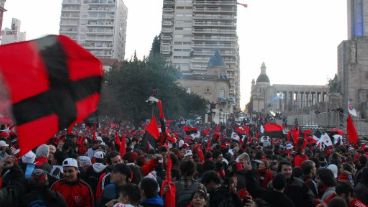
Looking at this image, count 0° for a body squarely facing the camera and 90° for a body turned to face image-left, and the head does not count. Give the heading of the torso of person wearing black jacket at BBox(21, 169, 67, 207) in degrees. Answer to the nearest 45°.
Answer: approximately 180°

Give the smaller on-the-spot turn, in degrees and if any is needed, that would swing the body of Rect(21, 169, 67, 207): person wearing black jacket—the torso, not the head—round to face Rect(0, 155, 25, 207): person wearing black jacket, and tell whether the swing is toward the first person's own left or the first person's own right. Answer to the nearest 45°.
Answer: approximately 45° to the first person's own left

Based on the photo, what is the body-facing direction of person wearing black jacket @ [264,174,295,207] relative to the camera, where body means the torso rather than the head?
away from the camera

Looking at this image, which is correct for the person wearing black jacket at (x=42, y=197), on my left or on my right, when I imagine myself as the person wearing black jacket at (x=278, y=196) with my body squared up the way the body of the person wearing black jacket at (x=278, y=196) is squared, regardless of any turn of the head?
on my left
